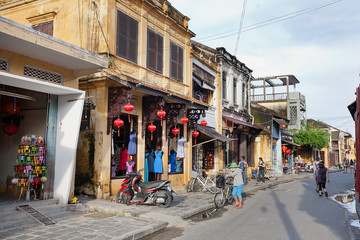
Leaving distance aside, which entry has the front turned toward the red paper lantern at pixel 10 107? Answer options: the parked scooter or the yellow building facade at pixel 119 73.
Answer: the parked scooter

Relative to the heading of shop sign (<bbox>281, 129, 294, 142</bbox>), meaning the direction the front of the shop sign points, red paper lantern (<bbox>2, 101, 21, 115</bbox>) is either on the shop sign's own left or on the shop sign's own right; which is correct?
on the shop sign's own right

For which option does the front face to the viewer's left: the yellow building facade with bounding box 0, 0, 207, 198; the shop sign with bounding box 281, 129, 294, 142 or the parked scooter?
the parked scooter

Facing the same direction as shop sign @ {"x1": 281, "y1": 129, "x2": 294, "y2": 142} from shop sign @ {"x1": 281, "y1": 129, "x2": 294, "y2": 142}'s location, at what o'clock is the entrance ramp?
The entrance ramp is roughly at 2 o'clock from the shop sign.

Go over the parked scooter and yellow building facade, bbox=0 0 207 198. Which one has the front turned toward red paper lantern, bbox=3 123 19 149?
the parked scooter

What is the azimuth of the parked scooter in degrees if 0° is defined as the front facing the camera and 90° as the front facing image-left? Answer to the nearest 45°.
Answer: approximately 90°

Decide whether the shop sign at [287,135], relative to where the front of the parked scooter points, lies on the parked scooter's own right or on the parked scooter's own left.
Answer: on the parked scooter's own right

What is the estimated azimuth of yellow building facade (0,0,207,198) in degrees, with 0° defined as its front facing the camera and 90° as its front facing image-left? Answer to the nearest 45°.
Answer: approximately 315°

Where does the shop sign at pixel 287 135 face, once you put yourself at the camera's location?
facing the viewer and to the right of the viewer
